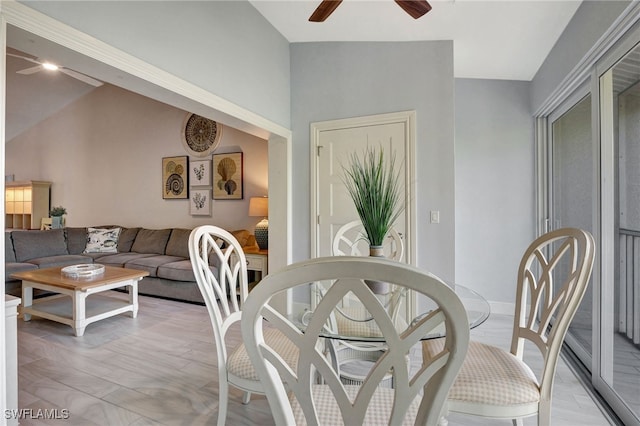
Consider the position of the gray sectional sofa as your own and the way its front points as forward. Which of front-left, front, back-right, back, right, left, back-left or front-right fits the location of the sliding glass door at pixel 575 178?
front-left

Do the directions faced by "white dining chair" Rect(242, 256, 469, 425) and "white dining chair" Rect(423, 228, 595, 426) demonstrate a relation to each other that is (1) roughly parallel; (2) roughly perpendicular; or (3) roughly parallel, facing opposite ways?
roughly perpendicular

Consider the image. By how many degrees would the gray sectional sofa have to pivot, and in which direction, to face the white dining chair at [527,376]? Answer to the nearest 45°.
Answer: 0° — it already faces it

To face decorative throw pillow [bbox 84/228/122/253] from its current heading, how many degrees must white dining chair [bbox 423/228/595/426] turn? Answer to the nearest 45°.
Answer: approximately 45° to its right

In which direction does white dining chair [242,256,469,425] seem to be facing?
away from the camera

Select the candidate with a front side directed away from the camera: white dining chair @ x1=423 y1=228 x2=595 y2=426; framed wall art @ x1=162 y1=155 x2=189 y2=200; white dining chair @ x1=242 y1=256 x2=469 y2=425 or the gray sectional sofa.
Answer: white dining chair @ x1=242 y1=256 x2=469 y2=425

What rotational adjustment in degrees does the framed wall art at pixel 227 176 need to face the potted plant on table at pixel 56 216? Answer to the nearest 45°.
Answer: approximately 90° to its right

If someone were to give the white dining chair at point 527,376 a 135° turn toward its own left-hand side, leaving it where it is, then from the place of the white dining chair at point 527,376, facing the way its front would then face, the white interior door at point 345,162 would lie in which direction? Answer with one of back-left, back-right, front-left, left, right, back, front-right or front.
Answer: back-left

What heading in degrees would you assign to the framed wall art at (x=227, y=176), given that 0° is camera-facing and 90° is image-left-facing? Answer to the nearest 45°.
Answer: approximately 45°
